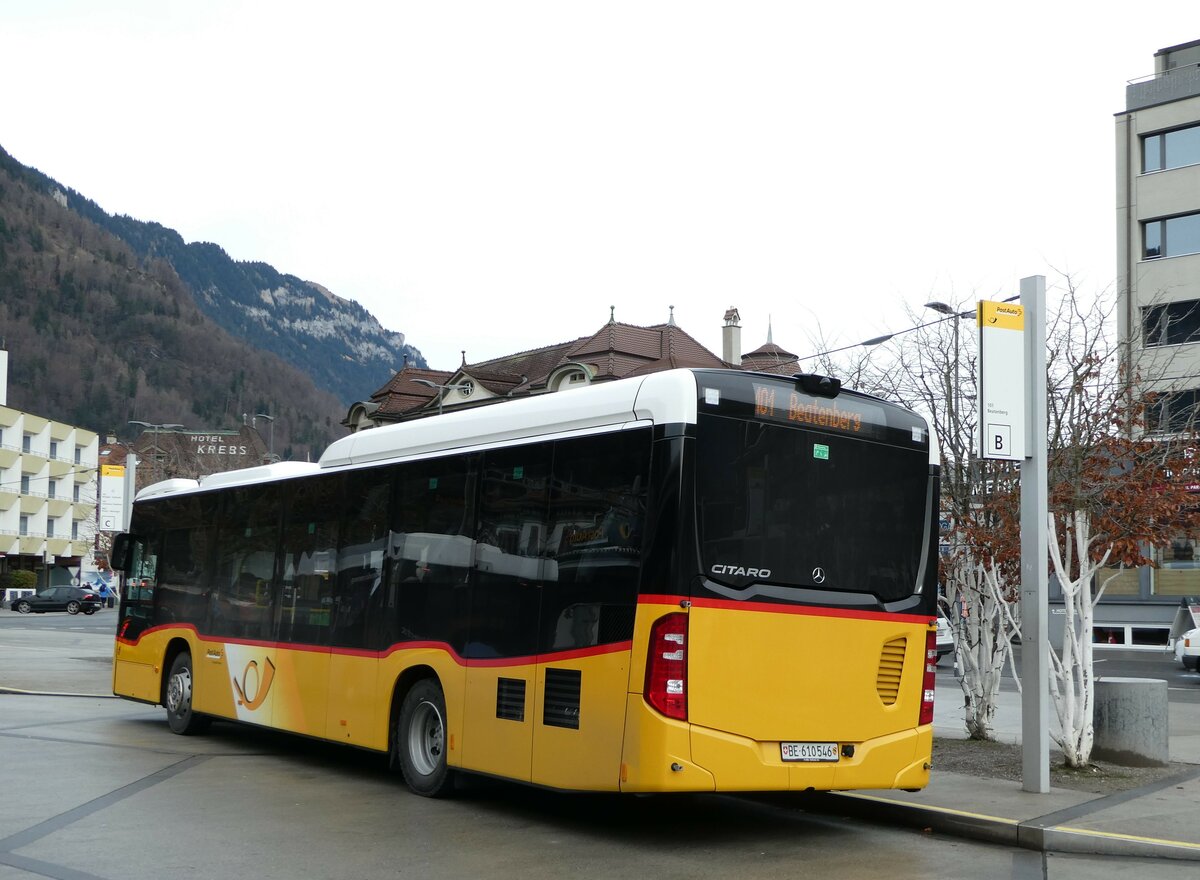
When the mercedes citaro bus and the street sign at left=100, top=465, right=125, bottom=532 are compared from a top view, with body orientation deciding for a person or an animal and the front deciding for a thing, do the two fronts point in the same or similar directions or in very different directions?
very different directions

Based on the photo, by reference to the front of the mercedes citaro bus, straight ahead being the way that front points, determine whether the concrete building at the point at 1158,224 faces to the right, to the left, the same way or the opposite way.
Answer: to the left

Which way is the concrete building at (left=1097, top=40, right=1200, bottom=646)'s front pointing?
toward the camera

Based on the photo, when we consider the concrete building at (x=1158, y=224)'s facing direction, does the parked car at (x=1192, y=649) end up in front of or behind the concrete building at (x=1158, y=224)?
in front

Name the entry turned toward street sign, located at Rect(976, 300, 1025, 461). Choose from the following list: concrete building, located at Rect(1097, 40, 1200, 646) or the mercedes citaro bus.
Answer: the concrete building

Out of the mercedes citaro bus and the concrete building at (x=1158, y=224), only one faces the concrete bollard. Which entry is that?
the concrete building

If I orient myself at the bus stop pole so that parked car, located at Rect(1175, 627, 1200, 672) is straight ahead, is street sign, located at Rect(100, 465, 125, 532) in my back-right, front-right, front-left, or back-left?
front-left

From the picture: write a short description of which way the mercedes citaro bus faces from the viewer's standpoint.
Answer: facing away from the viewer and to the left of the viewer

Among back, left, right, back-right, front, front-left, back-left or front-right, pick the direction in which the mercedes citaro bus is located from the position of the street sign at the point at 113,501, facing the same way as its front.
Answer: front

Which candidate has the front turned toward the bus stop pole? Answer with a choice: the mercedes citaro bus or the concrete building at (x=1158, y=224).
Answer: the concrete building

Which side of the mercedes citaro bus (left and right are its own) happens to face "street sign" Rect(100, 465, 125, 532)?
front

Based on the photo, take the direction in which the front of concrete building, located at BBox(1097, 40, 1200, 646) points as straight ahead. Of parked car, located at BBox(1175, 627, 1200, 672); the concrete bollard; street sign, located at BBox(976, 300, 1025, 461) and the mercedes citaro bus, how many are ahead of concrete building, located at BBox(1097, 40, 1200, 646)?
4

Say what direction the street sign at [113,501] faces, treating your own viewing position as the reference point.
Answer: facing the viewer

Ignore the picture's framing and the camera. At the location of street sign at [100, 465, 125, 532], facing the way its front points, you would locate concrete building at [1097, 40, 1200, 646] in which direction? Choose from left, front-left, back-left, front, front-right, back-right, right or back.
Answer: left

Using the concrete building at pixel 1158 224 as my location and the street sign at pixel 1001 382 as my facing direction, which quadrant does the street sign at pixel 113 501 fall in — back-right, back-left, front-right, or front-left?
front-right
